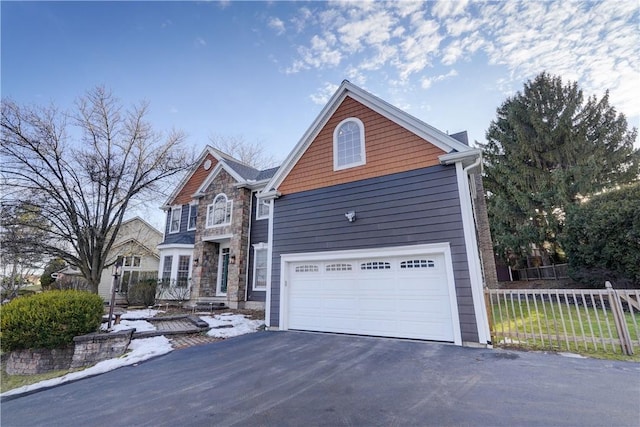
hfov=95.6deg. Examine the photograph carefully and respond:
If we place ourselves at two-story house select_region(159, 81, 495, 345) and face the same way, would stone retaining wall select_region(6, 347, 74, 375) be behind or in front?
in front

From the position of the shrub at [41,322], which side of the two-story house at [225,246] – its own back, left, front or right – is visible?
front

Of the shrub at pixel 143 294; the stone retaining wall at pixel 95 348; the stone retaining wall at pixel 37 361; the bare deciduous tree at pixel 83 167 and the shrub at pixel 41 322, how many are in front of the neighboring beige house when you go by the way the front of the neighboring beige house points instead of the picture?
5

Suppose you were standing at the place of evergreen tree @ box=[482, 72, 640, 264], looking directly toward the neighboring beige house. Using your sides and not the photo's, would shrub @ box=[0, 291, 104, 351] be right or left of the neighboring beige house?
left

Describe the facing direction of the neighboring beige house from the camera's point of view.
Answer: facing the viewer

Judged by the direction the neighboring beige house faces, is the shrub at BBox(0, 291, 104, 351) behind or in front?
in front

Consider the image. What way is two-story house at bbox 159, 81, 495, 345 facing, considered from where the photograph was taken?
facing the viewer and to the left of the viewer

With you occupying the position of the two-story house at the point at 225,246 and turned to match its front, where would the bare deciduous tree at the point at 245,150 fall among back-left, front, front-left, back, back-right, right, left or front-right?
back-right

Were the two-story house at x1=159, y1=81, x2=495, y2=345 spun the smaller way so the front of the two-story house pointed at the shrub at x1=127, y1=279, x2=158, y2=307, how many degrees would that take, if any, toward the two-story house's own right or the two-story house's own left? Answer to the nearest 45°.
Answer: approximately 90° to the two-story house's own right

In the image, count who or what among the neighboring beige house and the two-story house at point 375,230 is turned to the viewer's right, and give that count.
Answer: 0
